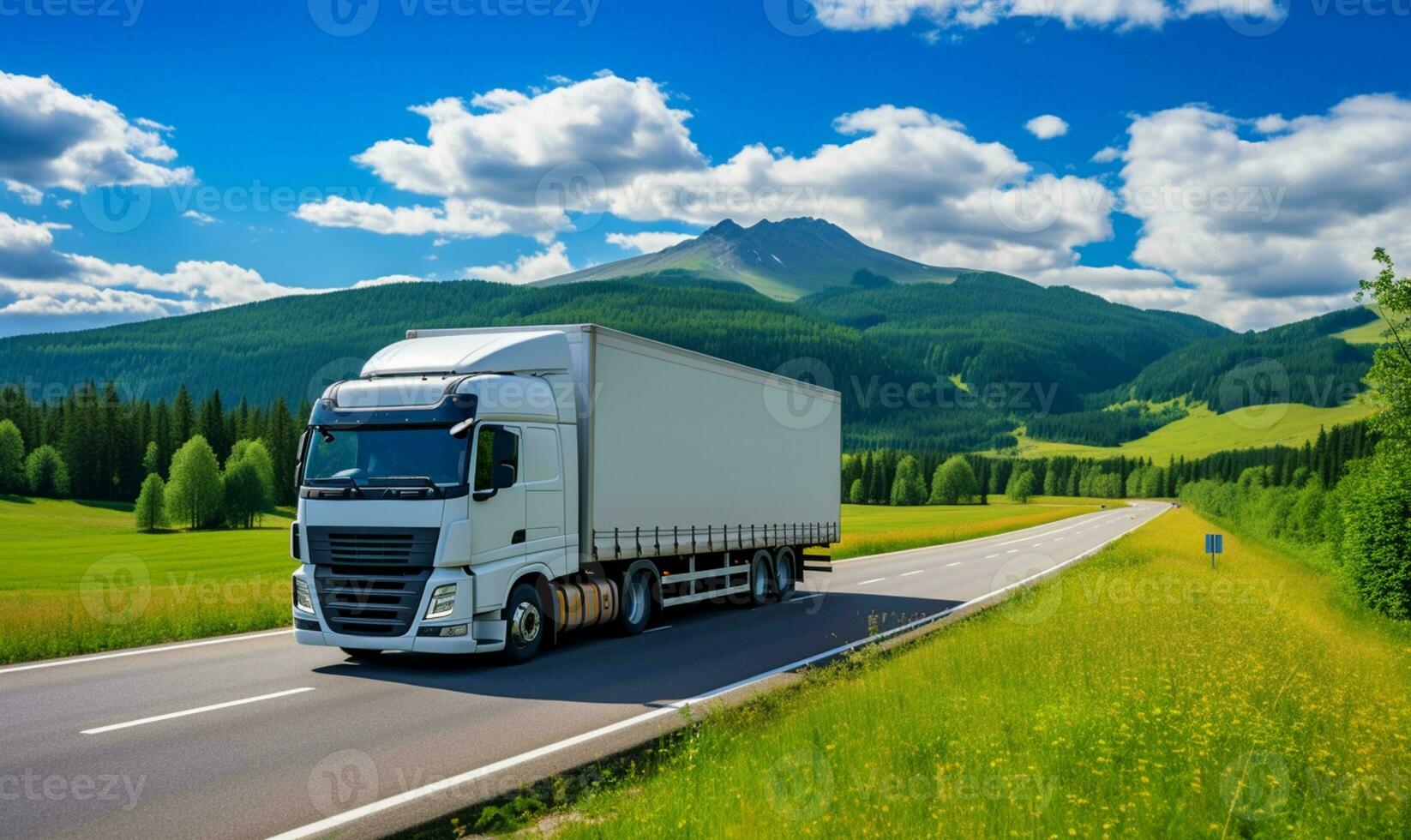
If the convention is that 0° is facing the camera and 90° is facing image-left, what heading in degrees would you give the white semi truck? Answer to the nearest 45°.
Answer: approximately 45°
